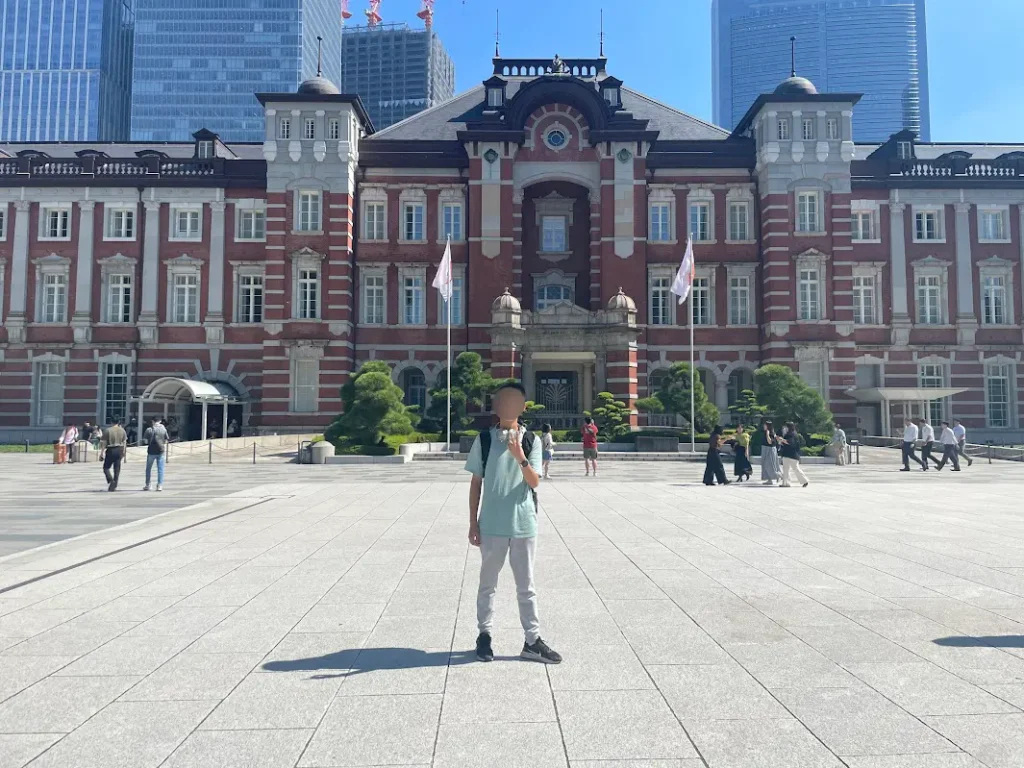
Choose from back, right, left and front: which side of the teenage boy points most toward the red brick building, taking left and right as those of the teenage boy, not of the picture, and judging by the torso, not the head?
back

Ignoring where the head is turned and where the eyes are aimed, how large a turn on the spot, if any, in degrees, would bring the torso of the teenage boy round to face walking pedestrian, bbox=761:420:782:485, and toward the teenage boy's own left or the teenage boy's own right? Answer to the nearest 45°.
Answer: approximately 135° to the teenage boy's own left

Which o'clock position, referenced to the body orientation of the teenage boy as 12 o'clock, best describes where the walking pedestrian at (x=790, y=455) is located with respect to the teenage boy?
The walking pedestrian is roughly at 7 o'clock from the teenage boy.
